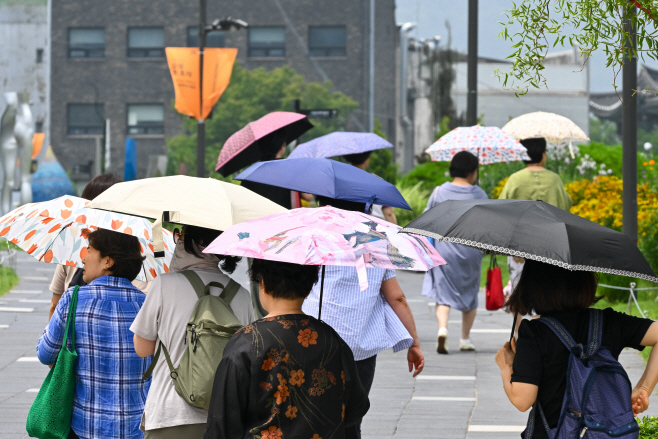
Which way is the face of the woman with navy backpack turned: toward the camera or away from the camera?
away from the camera

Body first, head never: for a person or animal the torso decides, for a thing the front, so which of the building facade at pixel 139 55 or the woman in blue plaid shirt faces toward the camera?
the building facade

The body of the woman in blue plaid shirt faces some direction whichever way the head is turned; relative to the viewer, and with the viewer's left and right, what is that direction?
facing away from the viewer and to the left of the viewer

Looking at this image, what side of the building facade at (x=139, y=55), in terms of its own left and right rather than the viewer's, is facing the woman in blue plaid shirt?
front

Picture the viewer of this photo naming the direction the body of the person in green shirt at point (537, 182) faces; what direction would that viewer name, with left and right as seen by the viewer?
facing away from the viewer

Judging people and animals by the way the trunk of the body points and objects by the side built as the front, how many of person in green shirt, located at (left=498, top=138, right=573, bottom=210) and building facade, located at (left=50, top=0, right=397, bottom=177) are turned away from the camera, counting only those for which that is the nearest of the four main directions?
1

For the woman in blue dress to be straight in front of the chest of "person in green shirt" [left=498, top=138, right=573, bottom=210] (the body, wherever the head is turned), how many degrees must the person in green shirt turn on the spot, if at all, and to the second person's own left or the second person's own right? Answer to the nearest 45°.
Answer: approximately 135° to the second person's own left

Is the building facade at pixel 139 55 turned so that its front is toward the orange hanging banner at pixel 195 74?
yes

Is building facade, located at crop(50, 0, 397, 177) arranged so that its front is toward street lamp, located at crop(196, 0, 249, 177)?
yes

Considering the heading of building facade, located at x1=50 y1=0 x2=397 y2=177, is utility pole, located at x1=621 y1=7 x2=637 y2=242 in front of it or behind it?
in front

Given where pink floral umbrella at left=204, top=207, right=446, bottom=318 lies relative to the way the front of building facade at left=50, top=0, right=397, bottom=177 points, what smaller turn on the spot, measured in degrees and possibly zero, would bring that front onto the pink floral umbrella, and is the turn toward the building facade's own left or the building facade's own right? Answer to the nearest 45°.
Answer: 0° — it already faces it

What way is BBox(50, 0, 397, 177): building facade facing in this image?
toward the camera

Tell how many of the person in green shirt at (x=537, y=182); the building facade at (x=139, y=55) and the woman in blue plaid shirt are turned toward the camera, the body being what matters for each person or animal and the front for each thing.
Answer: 1

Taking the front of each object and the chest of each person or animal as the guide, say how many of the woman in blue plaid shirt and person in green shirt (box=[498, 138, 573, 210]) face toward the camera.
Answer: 0

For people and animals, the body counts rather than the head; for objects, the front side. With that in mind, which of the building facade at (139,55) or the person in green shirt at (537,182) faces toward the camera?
the building facade
